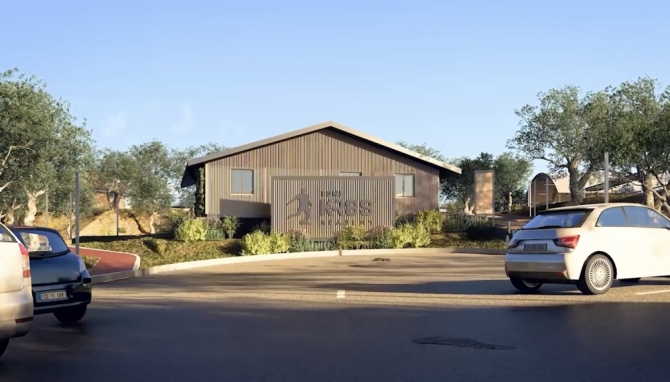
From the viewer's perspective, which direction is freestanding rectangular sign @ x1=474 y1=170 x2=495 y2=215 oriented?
toward the camera

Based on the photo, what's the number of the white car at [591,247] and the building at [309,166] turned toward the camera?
1

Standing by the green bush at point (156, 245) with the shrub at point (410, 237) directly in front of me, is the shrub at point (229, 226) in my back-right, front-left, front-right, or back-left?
front-left

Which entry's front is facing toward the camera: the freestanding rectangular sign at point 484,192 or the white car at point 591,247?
the freestanding rectangular sign

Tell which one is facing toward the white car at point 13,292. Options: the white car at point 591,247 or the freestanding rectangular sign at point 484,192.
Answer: the freestanding rectangular sign

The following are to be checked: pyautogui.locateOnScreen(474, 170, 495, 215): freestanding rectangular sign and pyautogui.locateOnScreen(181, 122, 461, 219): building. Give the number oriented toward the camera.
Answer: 2

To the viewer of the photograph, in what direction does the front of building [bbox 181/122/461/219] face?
facing the viewer

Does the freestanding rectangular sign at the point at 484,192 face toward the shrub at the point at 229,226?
no

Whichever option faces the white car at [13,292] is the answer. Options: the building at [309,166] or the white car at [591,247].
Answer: the building

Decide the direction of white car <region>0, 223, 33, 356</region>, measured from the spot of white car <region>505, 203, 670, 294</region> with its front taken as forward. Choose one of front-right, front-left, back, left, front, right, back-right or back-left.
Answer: back

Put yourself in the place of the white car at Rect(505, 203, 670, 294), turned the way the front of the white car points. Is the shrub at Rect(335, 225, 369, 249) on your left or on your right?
on your left

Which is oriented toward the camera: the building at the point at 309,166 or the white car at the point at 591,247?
the building

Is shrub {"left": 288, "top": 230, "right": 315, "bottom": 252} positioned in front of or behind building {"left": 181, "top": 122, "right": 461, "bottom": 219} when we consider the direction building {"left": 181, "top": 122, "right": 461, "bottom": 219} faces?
in front

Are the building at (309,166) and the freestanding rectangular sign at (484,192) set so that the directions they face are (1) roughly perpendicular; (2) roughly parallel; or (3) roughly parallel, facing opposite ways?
roughly parallel

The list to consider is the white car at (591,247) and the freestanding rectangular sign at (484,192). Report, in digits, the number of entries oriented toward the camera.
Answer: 1

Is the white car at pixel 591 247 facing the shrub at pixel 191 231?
no

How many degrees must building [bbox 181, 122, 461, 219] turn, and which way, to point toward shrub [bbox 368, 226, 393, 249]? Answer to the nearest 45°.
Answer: approximately 45° to its left

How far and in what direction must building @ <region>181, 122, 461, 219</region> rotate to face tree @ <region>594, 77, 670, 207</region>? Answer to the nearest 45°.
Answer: approximately 90° to its left

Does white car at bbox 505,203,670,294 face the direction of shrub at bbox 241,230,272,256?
no
